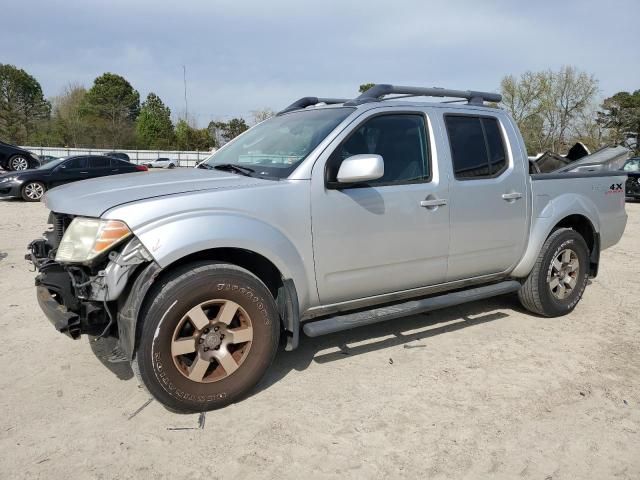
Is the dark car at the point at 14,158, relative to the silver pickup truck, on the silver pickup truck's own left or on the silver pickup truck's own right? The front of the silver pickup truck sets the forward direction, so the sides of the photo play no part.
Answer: on the silver pickup truck's own right

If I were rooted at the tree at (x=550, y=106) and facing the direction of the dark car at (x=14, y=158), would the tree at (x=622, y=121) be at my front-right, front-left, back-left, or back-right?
back-left

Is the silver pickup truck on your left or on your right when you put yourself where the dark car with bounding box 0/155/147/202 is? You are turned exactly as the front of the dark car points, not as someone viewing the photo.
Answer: on your left

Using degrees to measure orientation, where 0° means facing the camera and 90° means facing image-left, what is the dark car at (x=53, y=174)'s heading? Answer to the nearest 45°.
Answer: approximately 45°

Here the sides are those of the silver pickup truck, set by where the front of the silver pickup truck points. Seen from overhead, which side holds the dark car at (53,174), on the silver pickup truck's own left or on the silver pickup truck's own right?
on the silver pickup truck's own right

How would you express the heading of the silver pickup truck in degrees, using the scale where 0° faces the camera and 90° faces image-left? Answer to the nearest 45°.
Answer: approximately 45°
